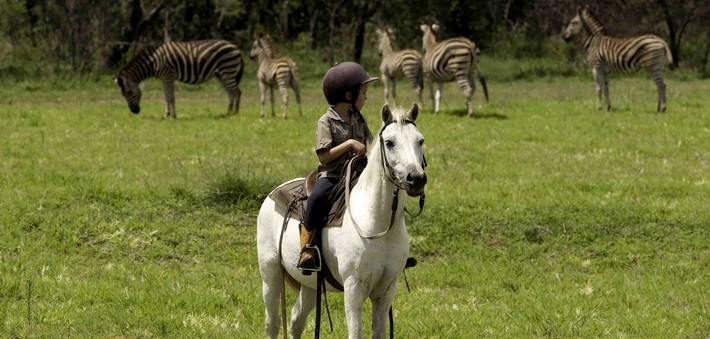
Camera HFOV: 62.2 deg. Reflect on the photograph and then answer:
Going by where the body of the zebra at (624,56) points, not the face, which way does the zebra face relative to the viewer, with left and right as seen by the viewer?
facing to the left of the viewer

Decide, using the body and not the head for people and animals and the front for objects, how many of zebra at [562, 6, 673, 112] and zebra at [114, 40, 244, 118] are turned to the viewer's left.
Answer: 2

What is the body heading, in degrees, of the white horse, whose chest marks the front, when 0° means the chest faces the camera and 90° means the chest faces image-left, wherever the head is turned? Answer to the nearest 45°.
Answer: approximately 315°

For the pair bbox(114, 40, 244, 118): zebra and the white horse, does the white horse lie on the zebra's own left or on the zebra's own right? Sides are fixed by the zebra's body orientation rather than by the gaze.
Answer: on the zebra's own left

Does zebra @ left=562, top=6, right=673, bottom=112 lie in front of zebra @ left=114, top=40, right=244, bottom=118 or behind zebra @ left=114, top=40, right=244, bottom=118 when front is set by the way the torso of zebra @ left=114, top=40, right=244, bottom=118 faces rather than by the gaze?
behind

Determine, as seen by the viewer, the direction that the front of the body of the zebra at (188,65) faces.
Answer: to the viewer's left

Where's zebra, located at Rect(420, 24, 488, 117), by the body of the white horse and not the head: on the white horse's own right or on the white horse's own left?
on the white horse's own left

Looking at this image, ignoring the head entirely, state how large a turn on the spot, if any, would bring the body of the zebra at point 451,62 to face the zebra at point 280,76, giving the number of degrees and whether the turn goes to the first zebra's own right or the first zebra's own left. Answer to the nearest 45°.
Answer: approximately 45° to the first zebra's own left

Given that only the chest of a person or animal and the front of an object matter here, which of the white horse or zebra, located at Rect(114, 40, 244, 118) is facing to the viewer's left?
the zebra

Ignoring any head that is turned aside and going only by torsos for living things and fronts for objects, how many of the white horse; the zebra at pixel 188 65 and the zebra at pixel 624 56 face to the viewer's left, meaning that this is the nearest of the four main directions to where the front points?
2

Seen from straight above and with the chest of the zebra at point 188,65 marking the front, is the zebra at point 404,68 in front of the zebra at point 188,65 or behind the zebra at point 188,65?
behind

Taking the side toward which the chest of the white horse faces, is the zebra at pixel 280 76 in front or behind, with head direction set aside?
behind

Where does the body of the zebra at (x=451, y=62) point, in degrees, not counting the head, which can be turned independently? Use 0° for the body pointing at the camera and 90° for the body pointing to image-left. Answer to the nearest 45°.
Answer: approximately 135°

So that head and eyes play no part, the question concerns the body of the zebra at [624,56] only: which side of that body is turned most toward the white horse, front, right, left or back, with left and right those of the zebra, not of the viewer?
left
